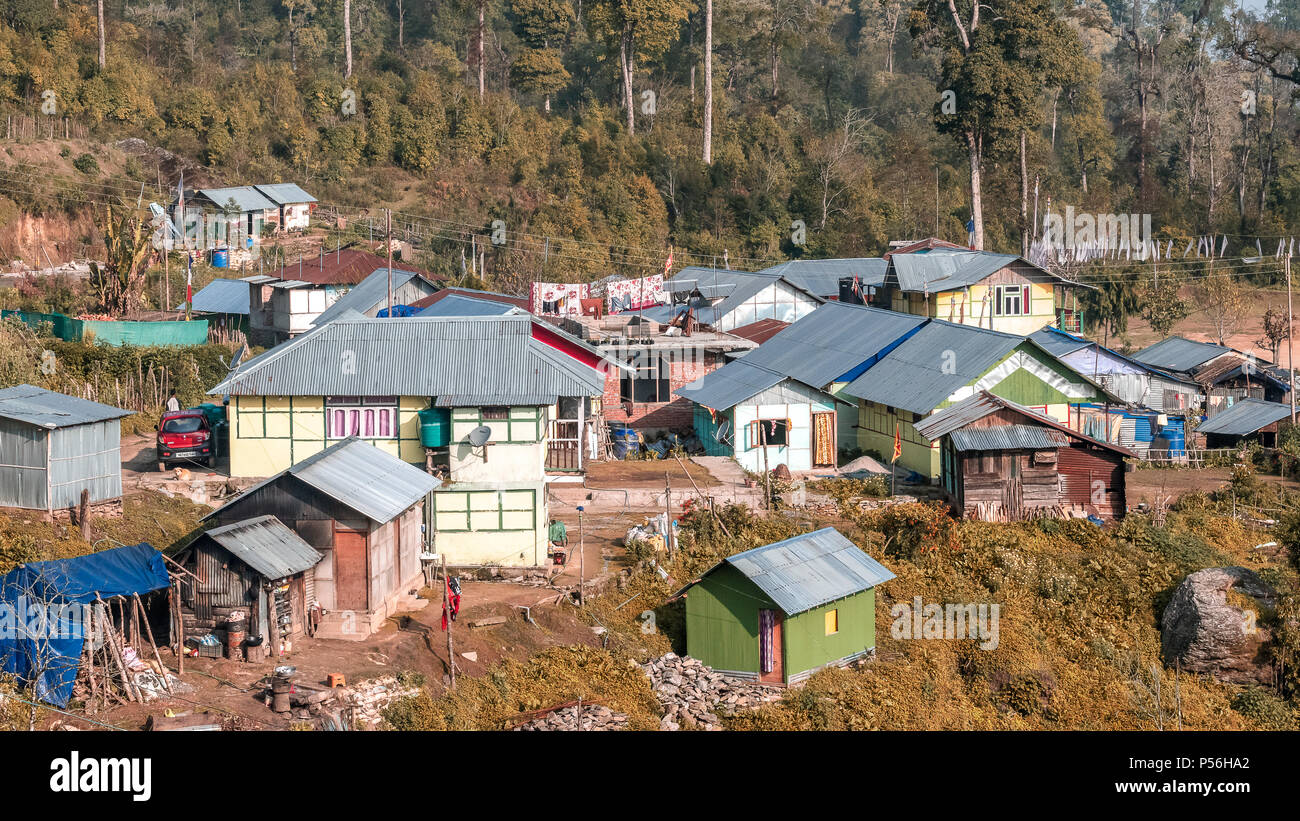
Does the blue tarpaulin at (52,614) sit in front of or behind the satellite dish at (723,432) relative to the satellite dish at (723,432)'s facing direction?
in front

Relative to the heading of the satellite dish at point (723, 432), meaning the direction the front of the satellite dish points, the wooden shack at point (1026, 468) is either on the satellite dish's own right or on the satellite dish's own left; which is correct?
on the satellite dish's own left

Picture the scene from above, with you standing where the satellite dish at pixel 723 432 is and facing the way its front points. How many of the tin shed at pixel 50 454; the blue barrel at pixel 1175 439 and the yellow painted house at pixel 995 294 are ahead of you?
1

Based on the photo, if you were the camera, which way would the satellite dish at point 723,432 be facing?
facing the viewer and to the left of the viewer

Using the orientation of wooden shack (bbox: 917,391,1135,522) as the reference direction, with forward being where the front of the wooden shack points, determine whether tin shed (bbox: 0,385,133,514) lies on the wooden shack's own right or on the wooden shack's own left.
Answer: on the wooden shack's own right
